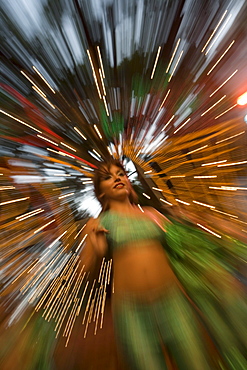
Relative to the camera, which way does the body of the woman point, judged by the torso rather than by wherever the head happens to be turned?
toward the camera
